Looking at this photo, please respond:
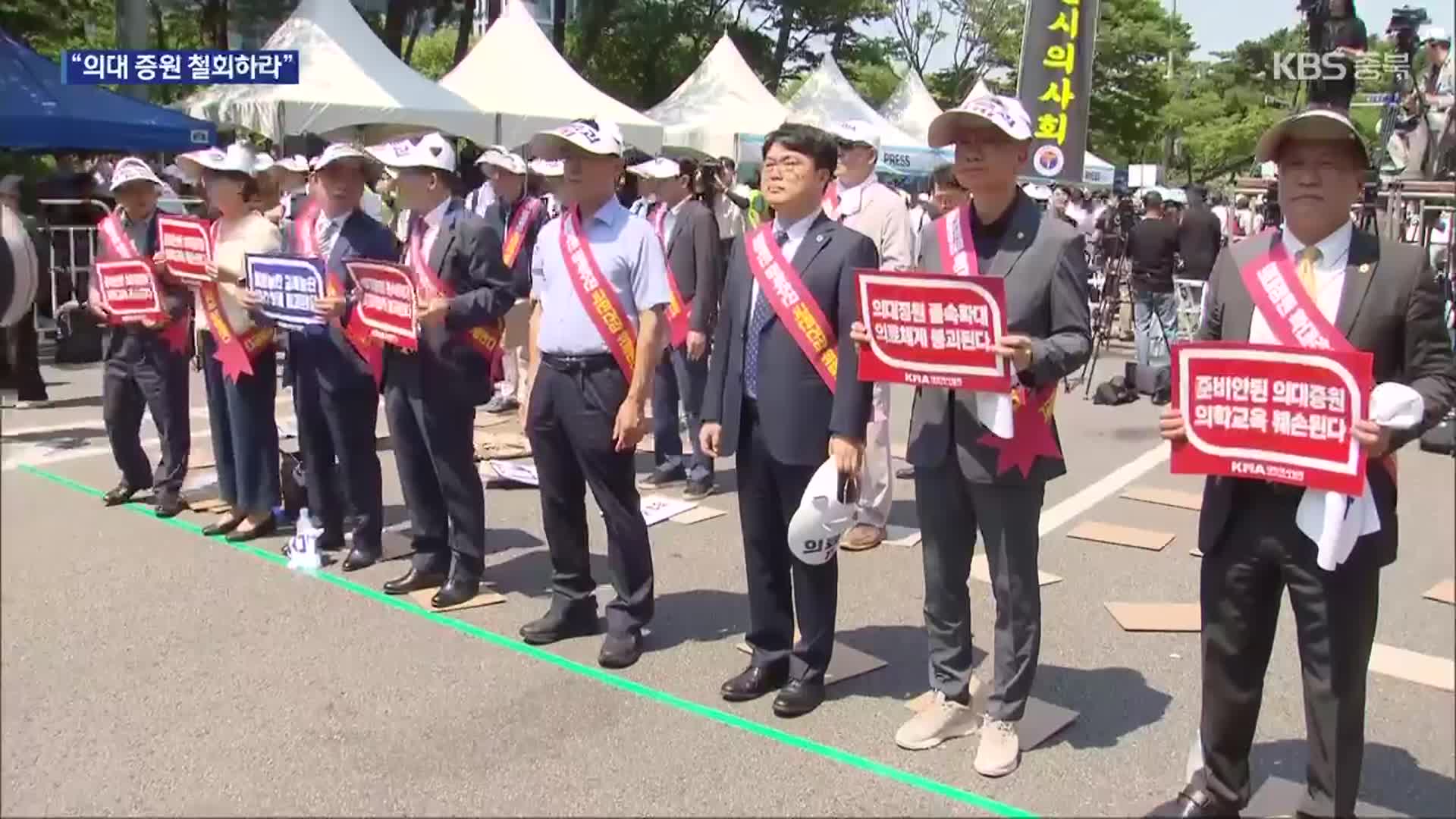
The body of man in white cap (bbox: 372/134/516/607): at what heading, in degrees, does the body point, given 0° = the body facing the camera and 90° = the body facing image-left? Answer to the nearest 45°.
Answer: approximately 45°

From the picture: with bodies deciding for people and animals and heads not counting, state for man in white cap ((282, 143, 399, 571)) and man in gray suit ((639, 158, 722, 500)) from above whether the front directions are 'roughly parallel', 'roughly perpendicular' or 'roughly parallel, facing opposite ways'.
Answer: roughly parallel

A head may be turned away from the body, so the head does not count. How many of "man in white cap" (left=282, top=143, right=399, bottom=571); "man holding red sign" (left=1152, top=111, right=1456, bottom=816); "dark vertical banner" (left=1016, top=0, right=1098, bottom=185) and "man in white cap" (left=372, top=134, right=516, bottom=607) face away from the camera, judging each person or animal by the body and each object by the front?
0

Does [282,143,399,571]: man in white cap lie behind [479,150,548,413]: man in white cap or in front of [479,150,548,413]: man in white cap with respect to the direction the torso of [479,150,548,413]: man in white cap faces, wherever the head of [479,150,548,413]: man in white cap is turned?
in front

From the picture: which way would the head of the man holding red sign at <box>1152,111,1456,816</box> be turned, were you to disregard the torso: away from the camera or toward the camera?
toward the camera

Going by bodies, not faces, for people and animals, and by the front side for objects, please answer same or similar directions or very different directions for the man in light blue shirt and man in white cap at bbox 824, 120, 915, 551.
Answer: same or similar directions

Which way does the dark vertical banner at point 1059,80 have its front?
toward the camera

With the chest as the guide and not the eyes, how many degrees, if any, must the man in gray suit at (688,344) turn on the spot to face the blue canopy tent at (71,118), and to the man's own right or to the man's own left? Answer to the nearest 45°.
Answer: approximately 90° to the man's own right

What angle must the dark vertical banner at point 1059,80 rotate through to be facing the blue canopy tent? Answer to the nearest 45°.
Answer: approximately 90° to its right

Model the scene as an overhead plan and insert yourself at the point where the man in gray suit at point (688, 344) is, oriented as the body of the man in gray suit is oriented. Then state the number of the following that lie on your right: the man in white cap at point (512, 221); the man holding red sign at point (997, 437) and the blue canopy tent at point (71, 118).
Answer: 2

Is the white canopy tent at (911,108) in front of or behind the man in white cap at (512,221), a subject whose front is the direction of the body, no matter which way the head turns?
behind

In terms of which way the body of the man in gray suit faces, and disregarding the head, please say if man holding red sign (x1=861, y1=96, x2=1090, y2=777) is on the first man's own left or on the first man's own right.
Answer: on the first man's own left

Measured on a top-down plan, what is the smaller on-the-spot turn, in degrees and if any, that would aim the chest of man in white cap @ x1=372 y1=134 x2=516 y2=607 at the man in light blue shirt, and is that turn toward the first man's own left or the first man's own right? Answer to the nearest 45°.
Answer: approximately 90° to the first man's own left

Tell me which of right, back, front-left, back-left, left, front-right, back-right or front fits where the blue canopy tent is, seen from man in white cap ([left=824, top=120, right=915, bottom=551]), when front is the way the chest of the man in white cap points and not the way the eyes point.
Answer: right

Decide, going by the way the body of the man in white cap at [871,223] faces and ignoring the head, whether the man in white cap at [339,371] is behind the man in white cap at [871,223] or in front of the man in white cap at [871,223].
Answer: in front

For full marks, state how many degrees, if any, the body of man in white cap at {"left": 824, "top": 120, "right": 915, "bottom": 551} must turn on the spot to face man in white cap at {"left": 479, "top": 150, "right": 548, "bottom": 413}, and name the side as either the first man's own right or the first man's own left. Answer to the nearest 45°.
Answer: approximately 90° to the first man's own right

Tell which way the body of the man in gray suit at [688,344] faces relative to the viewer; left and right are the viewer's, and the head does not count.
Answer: facing the viewer and to the left of the viewer
